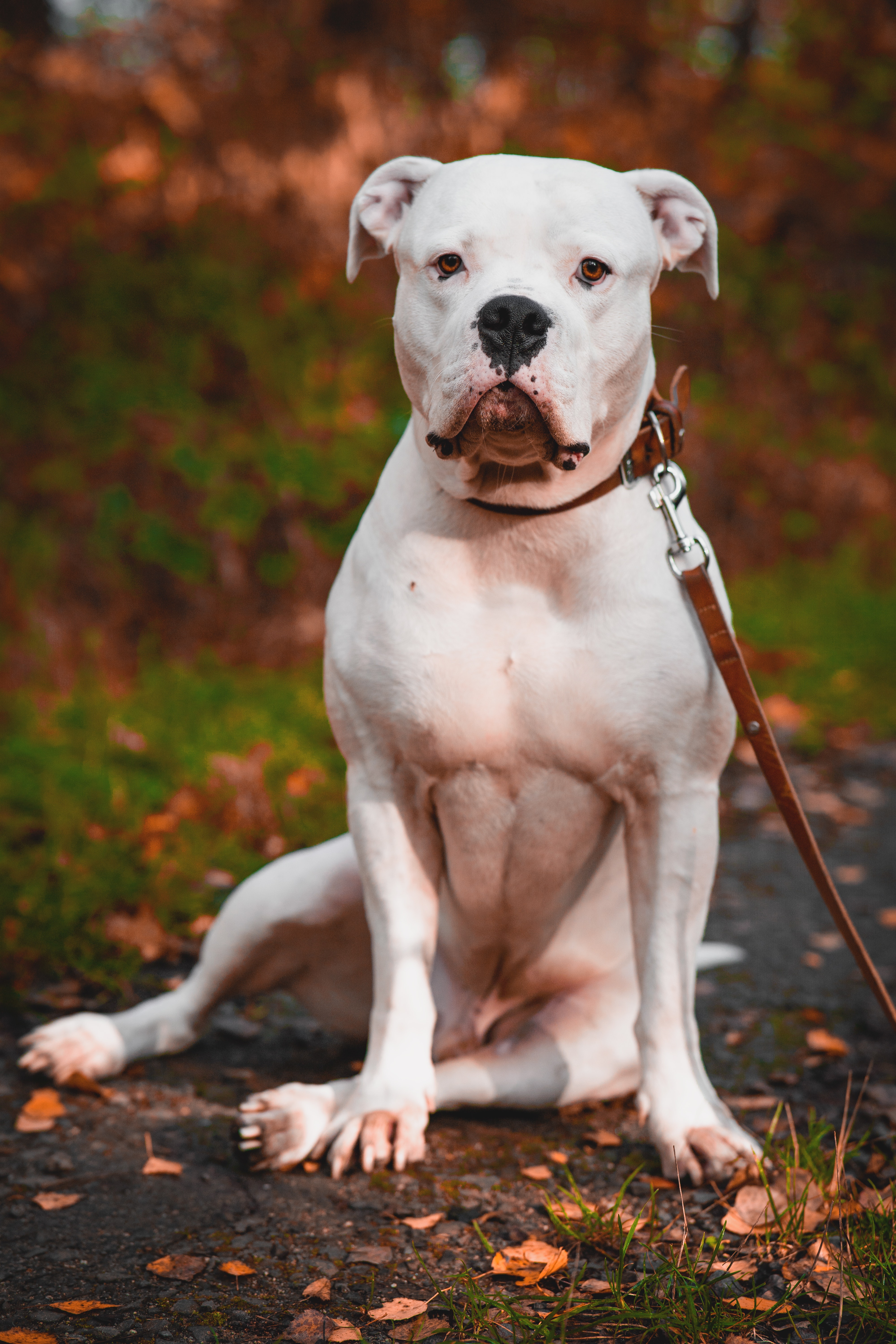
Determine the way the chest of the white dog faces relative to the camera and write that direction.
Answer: toward the camera

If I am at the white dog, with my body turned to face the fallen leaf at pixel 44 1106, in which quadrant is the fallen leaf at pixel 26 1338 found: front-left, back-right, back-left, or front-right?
front-left

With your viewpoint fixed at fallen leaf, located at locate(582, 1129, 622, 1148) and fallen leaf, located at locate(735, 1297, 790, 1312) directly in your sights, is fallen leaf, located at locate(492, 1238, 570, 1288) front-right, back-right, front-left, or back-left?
front-right

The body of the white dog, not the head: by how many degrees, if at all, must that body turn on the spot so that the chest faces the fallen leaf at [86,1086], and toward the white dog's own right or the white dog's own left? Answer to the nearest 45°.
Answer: approximately 135° to the white dog's own right

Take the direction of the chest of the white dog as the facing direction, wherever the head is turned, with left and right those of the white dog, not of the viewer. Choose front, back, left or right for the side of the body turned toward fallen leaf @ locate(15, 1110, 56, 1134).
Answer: right
